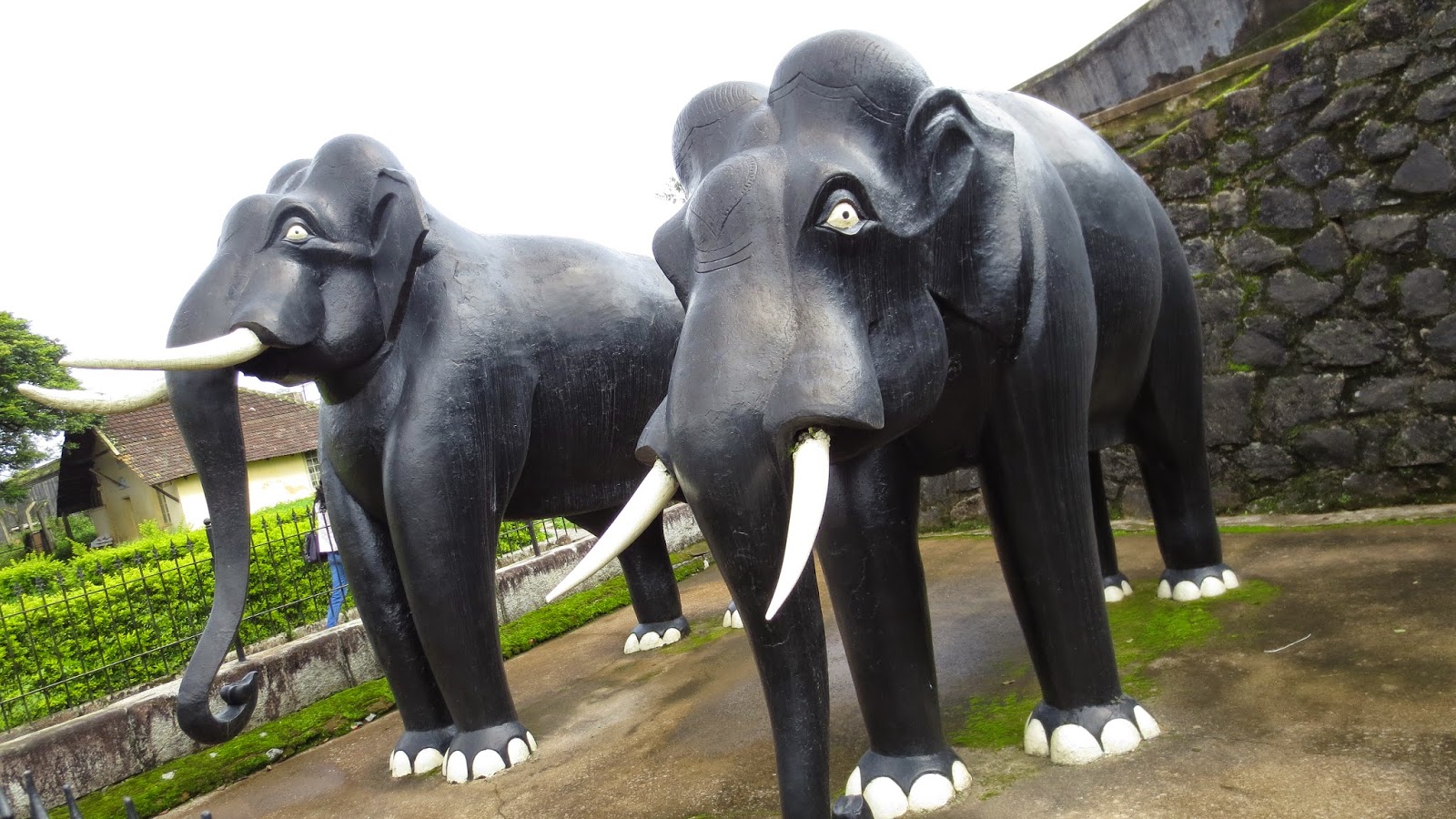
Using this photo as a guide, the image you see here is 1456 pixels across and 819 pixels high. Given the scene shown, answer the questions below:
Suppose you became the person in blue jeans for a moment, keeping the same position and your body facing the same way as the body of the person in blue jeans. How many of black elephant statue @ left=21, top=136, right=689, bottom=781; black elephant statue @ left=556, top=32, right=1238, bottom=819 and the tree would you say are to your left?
1

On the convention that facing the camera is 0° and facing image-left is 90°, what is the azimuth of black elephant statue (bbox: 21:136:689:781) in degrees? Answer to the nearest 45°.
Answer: approximately 45°

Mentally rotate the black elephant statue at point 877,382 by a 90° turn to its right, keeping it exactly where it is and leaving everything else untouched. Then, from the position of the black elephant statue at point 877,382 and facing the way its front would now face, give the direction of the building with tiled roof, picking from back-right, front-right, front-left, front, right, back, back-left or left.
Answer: front

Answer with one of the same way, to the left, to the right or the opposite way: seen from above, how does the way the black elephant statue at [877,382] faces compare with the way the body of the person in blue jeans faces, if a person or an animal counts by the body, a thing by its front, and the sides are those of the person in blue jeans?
the opposite way

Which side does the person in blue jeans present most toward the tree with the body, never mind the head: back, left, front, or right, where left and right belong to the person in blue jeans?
left

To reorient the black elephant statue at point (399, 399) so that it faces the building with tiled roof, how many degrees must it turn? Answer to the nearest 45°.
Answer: approximately 135° to its right

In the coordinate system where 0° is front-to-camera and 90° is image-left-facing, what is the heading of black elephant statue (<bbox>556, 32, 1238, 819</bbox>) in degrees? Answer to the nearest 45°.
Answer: approximately 45°

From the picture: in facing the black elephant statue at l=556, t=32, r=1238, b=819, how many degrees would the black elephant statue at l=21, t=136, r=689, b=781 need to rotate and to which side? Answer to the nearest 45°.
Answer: approximately 90° to its left

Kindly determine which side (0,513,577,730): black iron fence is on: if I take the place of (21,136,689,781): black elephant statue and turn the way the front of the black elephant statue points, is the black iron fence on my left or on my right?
on my right

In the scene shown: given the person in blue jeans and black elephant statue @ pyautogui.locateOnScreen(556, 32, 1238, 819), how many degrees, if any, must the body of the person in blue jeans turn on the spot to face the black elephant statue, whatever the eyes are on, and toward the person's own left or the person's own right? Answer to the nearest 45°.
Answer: approximately 90° to the person's own right
